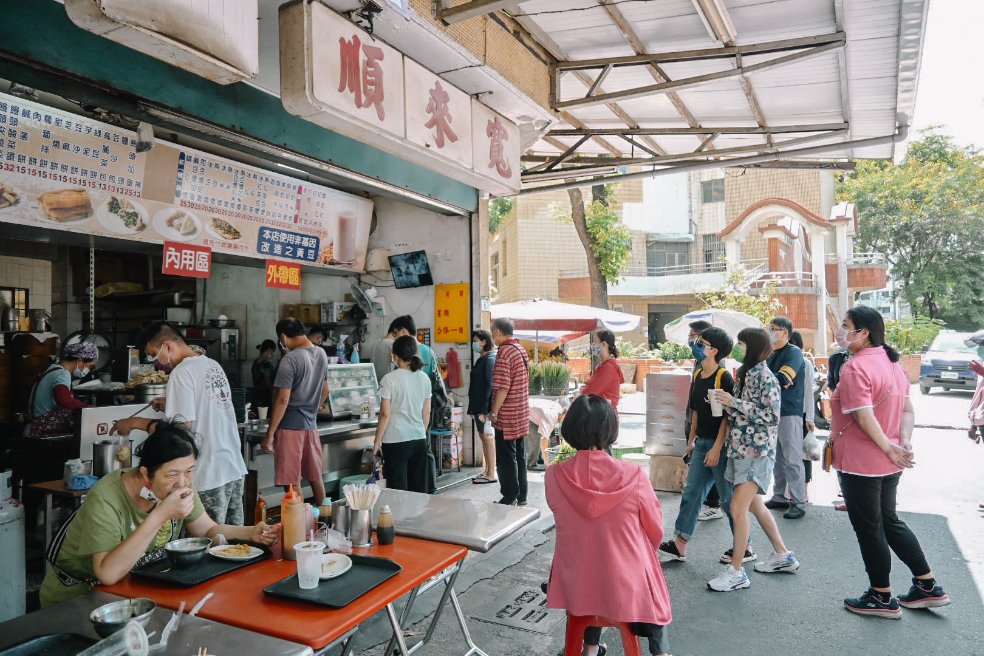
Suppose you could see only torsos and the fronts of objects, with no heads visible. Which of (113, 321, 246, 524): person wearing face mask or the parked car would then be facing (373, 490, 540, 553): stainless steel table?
the parked car

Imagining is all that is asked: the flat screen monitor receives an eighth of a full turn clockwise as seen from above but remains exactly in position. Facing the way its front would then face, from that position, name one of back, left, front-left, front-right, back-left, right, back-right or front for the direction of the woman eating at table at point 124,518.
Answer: front-left

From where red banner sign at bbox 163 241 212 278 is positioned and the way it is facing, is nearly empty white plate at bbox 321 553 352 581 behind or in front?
in front

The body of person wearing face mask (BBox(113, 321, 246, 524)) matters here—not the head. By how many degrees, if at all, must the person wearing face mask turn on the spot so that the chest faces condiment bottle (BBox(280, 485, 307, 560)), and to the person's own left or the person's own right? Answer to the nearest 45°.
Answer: approximately 135° to the person's own left

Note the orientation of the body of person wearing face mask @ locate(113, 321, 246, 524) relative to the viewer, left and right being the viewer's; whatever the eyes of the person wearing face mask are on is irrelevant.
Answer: facing away from the viewer and to the left of the viewer

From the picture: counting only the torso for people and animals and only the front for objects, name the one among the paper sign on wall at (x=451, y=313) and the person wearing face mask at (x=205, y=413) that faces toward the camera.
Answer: the paper sign on wall

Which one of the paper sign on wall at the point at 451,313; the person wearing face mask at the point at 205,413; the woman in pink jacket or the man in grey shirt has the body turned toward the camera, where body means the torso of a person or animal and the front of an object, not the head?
the paper sign on wall

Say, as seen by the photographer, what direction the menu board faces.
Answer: facing the viewer and to the right of the viewer

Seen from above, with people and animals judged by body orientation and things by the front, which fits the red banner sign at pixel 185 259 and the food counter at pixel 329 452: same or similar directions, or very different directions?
same or similar directions

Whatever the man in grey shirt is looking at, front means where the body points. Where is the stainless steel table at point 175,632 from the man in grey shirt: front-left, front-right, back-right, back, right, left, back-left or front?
back-left

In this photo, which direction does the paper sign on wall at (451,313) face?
toward the camera

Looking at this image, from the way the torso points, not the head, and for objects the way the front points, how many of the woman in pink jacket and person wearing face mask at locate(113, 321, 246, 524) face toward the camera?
0

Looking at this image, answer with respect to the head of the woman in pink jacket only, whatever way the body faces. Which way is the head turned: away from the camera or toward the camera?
away from the camera

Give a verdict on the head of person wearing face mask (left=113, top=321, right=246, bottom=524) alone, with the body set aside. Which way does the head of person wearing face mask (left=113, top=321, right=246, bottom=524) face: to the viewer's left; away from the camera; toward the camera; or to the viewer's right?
to the viewer's left

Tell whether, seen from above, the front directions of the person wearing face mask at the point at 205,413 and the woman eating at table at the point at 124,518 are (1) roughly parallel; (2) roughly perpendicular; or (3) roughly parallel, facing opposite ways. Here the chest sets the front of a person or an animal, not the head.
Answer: roughly parallel, facing opposite ways

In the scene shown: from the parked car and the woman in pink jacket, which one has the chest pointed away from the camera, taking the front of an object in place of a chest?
the woman in pink jacket

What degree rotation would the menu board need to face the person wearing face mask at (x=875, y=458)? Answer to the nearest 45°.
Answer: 0° — it already faces them

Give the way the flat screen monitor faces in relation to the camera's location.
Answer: facing the viewer

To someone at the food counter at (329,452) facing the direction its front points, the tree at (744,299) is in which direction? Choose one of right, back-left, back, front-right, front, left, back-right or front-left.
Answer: left

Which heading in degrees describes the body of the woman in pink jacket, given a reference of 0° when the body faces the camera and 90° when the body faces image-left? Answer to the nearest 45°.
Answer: approximately 180°

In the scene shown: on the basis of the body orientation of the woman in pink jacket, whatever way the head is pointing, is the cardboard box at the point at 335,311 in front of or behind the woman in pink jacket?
in front

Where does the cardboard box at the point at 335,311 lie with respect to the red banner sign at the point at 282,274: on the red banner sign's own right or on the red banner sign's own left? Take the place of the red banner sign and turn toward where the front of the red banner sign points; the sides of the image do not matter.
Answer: on the red banner sign's own left

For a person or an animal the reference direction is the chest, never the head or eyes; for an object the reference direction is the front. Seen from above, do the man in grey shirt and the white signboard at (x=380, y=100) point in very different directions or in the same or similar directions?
very different directions
